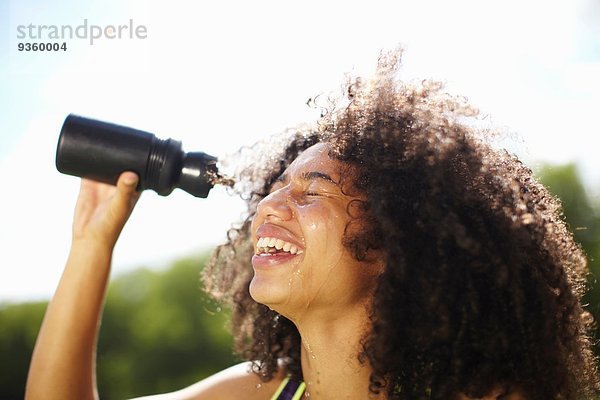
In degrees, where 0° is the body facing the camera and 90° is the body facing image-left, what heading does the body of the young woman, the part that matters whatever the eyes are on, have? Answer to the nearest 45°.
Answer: approximately 45°

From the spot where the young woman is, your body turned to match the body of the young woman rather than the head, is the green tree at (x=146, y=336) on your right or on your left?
on your right

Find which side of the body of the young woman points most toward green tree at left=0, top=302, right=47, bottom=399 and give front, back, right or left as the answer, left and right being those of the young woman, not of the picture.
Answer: right
